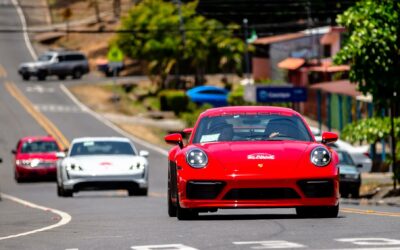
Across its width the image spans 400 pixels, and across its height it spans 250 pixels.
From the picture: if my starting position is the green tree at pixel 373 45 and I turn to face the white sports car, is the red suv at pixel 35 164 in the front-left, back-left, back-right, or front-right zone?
front-right

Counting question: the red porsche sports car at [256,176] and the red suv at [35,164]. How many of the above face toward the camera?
2

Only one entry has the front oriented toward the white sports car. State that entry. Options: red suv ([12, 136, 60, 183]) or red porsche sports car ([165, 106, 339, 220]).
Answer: the red suv

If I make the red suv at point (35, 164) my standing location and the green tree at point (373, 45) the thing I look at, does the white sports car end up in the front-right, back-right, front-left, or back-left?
front-right

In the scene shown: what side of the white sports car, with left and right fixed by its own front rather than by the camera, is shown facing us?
front

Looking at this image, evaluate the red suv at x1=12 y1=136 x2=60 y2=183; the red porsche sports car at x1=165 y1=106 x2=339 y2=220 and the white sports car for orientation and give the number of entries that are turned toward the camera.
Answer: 3

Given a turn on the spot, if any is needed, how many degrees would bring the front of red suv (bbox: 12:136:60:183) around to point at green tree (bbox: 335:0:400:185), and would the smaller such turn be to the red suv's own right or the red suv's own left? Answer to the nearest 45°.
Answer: approximately 45° to the red suv's own left

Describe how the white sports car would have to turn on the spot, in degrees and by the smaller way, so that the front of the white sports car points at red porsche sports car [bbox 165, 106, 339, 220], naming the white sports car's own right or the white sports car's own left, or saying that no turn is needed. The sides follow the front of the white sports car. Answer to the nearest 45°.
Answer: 0° — it already faces it

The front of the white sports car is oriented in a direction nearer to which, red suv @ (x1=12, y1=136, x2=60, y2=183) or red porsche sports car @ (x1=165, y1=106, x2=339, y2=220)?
the red porsche sports car

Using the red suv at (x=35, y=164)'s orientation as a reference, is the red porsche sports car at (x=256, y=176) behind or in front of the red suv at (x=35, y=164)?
in front

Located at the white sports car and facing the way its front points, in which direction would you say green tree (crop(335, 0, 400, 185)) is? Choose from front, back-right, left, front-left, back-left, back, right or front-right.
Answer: left

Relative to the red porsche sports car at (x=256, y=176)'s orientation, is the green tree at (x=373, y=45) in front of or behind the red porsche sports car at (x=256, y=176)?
behind

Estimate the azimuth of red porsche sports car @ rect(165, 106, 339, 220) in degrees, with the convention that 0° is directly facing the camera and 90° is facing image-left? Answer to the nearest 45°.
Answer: approximately 0°

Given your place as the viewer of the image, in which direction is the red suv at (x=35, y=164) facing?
facing the viewer
